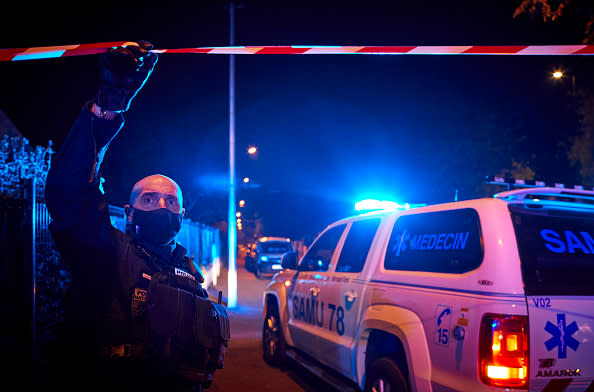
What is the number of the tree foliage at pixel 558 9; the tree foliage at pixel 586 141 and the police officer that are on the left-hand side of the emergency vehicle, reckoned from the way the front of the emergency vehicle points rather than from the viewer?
1

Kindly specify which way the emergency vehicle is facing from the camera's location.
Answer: facing away from the viewer and to the left of the viewer

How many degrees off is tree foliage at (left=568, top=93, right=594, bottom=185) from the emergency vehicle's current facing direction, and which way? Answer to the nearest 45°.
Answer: approximately 45° to its right

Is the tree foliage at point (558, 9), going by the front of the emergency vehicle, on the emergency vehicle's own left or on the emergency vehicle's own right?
on the emergency vehicle's own right

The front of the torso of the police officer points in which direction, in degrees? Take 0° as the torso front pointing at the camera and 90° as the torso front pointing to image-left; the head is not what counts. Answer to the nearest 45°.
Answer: approximately 315°

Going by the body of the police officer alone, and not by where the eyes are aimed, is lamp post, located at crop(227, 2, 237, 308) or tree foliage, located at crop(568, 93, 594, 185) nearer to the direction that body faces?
the tree foliage

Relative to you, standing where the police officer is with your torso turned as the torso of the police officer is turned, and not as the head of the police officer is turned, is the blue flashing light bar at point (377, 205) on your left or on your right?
on your left

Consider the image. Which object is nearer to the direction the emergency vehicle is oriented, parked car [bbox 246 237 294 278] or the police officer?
the parked car

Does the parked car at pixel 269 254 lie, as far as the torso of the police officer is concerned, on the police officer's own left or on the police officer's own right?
on the police officer's own left
